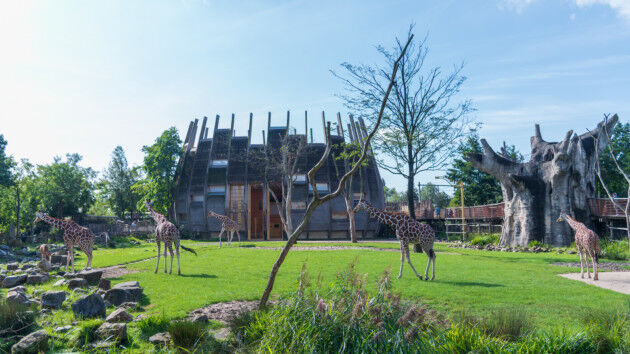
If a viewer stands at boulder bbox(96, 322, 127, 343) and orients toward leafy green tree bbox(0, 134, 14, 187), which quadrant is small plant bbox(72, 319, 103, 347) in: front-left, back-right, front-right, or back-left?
front-left

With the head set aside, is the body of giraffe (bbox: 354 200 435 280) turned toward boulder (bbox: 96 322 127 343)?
no

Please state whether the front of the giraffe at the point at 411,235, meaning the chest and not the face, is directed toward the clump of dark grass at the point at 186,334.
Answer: no

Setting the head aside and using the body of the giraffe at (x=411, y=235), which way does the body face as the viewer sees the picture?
to the viewer's left

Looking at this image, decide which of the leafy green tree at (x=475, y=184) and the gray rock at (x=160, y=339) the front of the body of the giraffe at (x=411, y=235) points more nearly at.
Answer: the gray rock

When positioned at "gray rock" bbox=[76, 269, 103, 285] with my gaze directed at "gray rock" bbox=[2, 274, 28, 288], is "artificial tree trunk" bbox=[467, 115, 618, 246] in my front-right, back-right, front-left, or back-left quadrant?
back-right

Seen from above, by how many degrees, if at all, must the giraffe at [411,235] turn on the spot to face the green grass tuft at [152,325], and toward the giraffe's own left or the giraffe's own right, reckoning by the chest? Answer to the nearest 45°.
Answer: approximately 45° to the giraffe's own left

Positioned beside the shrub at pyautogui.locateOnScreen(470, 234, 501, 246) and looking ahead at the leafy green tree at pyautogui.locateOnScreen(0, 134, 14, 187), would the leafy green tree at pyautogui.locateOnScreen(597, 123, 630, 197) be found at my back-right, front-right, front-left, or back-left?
back-right

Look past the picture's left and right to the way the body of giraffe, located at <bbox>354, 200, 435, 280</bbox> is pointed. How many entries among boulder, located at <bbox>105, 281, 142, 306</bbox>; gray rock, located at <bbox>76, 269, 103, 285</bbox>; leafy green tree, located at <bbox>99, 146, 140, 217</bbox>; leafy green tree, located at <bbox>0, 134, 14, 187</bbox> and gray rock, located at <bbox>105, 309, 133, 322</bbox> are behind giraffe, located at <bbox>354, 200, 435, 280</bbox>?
0

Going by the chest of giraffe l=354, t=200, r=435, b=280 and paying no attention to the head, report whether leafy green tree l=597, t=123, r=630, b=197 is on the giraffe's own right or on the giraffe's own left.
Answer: on the giraffe's own right

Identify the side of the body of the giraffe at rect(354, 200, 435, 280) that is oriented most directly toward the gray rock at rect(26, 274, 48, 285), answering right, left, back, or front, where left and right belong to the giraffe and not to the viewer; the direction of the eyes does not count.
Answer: front

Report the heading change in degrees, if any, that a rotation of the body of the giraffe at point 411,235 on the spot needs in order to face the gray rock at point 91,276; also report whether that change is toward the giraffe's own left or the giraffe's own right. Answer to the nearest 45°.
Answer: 0° — it already faces it

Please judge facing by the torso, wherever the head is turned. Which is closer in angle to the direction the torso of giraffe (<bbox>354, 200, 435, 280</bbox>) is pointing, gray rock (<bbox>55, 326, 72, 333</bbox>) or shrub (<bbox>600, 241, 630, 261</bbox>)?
the gray rock

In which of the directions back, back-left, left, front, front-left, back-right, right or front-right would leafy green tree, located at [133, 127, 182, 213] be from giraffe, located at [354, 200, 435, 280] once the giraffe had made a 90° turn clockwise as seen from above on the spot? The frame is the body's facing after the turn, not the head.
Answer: front-left
